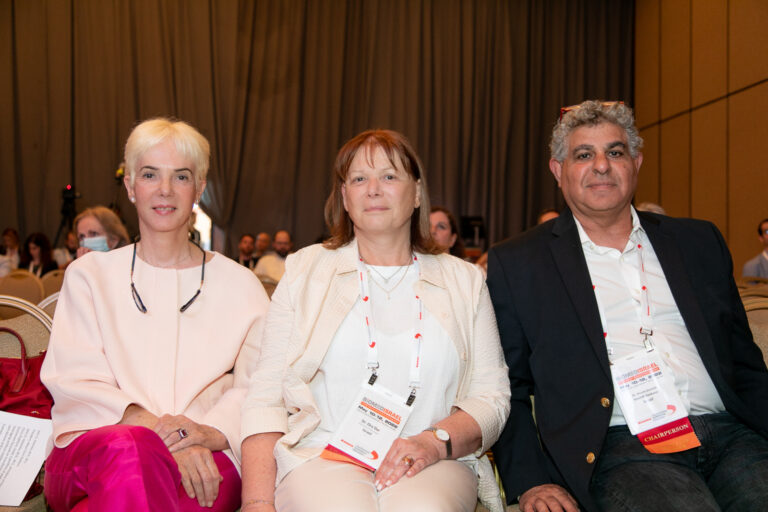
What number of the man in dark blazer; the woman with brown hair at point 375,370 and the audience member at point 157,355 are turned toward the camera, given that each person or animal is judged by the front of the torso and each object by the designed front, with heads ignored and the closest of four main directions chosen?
3

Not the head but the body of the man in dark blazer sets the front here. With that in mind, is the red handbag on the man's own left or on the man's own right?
on the man's own right

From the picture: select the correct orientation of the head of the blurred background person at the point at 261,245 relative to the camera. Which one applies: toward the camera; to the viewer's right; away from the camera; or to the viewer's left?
toward the camera

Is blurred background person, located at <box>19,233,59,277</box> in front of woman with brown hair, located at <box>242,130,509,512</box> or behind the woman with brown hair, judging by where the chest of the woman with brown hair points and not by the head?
behind

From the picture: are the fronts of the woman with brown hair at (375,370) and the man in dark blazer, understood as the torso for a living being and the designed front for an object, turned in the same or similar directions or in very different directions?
same or similar directions

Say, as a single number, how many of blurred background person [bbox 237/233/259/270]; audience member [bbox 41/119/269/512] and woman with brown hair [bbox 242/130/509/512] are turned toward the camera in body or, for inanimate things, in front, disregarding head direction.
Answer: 3

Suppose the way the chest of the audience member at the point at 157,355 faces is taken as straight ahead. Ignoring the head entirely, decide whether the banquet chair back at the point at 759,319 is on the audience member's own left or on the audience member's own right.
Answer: on the audience member's own left

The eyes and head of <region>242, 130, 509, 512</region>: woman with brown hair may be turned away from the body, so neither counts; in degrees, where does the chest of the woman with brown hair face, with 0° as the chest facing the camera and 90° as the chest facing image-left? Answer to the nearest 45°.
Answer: approximately 0°

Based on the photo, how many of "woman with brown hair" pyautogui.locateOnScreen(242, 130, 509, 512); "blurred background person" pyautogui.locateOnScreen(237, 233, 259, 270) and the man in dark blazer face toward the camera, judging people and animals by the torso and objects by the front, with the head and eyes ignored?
3

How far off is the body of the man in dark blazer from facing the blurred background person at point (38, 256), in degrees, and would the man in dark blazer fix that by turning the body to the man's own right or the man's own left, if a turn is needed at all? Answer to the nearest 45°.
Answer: approximately 135° to the man's own right

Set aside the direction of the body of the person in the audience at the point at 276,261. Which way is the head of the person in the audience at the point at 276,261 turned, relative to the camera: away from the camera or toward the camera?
toward the camera

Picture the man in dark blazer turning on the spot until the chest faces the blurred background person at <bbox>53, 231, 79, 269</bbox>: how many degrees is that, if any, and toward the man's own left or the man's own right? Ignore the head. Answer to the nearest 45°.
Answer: approximately 135° to the man's own right

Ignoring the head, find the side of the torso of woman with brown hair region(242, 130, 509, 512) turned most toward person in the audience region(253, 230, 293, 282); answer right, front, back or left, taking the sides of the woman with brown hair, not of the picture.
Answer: back

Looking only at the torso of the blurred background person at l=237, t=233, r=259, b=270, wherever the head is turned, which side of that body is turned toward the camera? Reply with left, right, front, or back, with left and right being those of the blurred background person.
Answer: front

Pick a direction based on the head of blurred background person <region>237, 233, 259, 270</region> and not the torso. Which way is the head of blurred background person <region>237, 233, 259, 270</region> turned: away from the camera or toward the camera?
toward the camera

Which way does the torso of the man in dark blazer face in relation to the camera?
toward the camera
